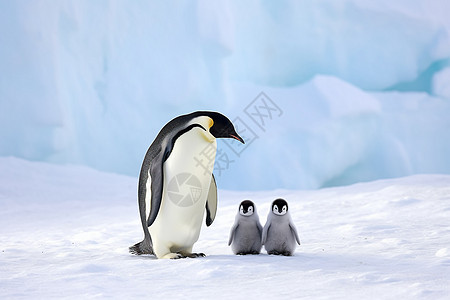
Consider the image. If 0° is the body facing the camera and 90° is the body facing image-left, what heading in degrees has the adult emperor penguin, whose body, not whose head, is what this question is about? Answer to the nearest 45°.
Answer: approximately 315°

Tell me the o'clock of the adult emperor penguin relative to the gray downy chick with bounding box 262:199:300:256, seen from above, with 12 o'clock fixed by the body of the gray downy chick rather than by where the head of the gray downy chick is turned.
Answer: The adult emperor penguin is roughly at 2 o'clock from the gray downy chick.

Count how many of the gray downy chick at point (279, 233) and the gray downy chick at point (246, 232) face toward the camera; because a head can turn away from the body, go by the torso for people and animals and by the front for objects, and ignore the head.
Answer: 2
